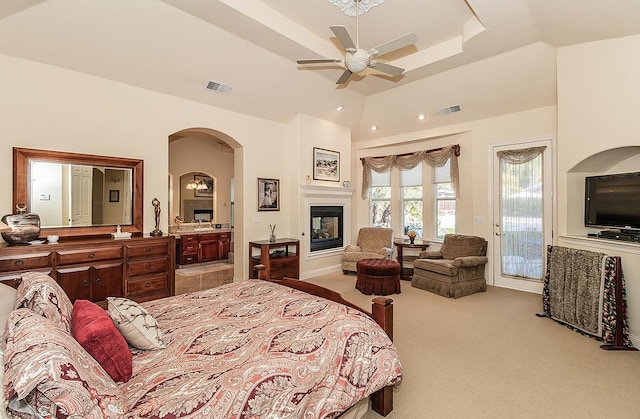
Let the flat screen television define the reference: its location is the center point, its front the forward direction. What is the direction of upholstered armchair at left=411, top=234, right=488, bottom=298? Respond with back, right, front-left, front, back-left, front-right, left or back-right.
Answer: front-right

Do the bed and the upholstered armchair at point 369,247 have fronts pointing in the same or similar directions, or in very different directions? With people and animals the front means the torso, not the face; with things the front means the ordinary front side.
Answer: very different directions

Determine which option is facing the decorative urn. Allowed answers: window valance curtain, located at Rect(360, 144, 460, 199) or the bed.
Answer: the window valance curtain

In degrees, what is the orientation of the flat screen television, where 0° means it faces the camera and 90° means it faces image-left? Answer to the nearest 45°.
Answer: approximately 45°

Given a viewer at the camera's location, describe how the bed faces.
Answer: facing to the right of the viewer

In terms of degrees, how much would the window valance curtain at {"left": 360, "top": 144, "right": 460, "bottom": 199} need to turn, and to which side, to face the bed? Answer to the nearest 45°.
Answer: approximately 45° to its left

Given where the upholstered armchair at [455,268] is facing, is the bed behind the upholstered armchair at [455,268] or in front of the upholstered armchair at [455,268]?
in front

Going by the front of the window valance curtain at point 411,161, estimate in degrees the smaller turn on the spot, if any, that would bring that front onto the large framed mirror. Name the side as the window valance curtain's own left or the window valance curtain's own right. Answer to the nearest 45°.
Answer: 0° — it already faces it

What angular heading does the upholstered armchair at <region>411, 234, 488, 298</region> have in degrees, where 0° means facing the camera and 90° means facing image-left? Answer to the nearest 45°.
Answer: approximately 45°

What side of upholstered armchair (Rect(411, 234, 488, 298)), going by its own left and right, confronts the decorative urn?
front

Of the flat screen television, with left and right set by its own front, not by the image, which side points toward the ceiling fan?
front
